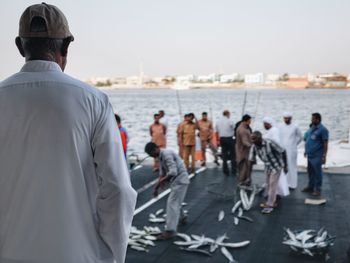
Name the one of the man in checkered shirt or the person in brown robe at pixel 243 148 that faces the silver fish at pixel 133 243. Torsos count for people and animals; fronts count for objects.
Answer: the man in checkered shirt

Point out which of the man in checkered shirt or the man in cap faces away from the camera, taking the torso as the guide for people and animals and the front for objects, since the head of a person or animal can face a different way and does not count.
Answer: the man in cap

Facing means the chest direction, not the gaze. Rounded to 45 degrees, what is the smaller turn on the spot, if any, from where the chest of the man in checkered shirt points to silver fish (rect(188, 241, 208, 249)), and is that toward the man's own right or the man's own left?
0° — they already face it

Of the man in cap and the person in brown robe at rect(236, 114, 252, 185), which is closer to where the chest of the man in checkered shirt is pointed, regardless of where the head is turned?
the man in cap

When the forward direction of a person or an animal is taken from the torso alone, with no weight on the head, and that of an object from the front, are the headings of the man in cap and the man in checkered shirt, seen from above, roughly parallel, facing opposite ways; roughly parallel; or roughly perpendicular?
roughly perpendicular

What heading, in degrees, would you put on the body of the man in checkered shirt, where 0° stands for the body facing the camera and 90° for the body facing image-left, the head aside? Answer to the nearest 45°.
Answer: approximately 45°

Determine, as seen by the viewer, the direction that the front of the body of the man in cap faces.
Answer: away from the camera

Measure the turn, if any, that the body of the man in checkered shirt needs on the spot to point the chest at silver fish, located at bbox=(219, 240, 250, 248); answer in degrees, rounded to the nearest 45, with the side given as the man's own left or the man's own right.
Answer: approximately 45° to the man's own left
